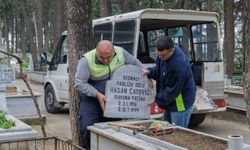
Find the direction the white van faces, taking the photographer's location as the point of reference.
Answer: facing away from the viewer and to the left of the viewer

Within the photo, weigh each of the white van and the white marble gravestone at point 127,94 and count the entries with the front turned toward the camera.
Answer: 1

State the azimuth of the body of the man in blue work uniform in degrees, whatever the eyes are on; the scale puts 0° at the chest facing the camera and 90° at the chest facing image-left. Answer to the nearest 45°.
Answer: approximately 45°

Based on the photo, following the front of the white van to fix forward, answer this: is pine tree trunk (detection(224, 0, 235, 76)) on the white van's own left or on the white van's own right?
on the white van's own right

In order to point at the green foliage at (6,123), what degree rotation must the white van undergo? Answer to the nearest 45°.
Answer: approximately 90° to its left

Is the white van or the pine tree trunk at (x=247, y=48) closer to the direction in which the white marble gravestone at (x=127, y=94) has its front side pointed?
the pine tree trunk

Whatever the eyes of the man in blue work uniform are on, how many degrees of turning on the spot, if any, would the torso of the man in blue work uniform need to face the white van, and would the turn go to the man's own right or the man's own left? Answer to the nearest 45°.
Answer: approximately 135° to the man's own right

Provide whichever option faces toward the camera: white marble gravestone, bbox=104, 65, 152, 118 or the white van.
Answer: the white marble gravestone

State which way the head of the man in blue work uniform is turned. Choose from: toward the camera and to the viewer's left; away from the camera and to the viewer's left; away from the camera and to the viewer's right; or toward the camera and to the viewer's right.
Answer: toward the camera and to the viewer's left

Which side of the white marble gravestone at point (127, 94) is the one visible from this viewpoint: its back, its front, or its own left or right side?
front
